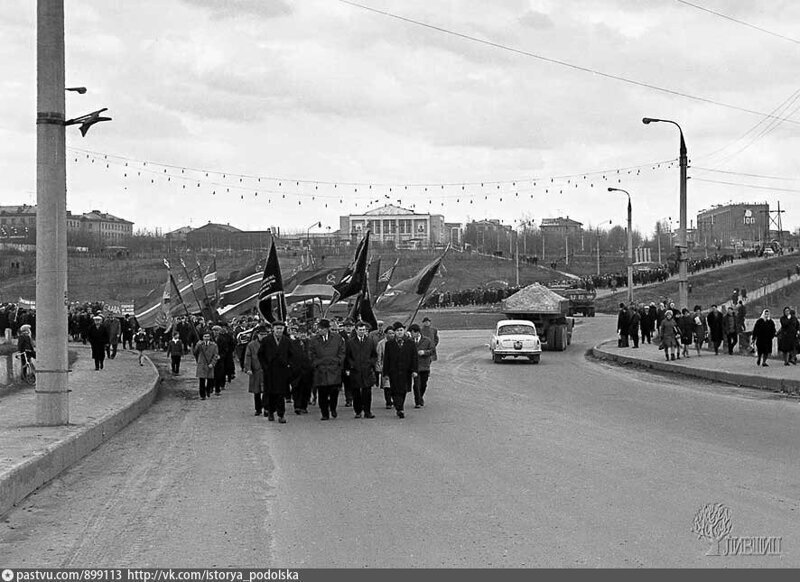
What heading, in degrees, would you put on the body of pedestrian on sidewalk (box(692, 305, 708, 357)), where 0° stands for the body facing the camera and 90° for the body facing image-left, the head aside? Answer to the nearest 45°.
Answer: approximately 45°

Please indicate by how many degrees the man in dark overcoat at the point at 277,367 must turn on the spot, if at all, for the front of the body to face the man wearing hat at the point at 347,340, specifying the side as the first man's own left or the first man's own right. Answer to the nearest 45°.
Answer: approximately 135° to the first man's own left

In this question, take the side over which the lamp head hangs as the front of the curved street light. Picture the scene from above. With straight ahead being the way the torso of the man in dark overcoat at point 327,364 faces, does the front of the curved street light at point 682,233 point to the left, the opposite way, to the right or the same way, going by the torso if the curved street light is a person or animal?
to the right

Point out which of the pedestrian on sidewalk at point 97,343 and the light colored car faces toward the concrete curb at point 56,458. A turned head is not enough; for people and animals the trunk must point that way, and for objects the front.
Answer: the pedestrian on sidewalk

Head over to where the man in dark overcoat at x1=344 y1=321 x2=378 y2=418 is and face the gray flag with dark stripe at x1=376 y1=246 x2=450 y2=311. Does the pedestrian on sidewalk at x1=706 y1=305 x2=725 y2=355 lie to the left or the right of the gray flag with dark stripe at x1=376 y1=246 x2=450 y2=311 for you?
right

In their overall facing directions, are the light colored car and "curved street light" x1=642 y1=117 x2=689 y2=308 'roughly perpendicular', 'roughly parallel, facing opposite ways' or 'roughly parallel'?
roughly perpendicular

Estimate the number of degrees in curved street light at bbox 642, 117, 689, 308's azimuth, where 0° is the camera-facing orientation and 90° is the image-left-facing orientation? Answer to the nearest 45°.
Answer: approximately 90°
